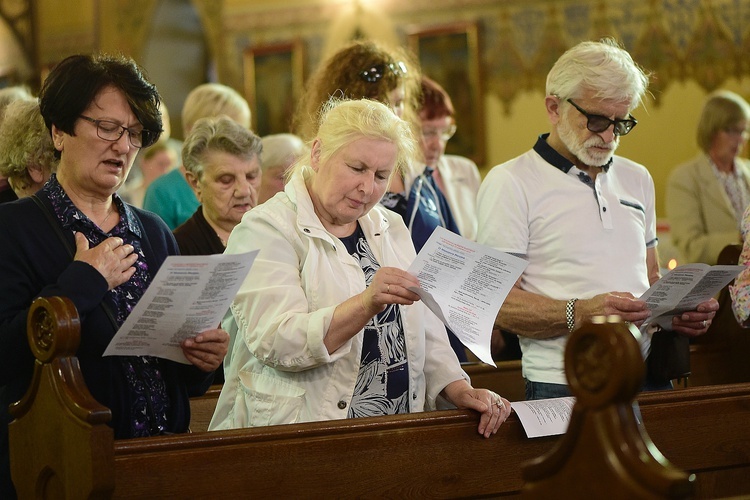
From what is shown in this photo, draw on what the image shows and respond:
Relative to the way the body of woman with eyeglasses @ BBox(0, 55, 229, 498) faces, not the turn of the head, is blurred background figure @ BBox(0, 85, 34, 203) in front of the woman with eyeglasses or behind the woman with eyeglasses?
behind

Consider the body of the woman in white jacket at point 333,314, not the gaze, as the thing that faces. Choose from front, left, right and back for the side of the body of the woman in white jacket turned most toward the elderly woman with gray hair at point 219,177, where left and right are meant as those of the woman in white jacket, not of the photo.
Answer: back

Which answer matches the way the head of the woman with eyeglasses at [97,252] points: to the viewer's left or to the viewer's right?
to the viewer's right

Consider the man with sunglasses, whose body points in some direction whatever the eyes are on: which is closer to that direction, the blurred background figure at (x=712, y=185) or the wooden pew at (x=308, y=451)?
the wooden pew

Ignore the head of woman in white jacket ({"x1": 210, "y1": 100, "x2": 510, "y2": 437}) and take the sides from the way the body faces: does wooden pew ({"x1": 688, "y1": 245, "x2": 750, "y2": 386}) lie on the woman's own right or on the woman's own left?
on the woman's own left

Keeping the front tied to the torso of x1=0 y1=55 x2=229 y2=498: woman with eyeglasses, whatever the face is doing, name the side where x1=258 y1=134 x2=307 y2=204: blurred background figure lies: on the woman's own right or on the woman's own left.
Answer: on the woman's own left

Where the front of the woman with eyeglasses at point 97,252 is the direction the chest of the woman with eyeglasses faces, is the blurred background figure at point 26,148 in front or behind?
behind

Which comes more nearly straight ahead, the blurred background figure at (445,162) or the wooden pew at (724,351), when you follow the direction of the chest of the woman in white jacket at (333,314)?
the wooden pew

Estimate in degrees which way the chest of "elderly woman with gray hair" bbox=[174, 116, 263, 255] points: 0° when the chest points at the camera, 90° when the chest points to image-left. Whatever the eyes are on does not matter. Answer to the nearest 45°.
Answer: approximately 315°

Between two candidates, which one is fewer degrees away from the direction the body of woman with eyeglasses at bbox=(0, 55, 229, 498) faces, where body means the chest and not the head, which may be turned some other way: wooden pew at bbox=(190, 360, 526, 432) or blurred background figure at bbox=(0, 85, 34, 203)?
the wooden pew

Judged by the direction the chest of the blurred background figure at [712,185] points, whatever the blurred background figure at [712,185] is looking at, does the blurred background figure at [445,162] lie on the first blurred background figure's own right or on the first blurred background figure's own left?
on the first blurred background figure's own right
